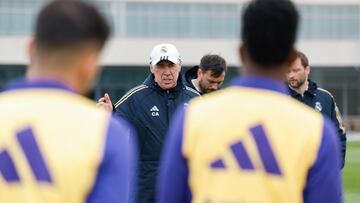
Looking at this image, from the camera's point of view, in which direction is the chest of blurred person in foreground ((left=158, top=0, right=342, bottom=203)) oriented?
away from the camera

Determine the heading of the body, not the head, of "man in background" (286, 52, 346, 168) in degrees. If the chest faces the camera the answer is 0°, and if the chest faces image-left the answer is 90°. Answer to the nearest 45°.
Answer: approximately 45°

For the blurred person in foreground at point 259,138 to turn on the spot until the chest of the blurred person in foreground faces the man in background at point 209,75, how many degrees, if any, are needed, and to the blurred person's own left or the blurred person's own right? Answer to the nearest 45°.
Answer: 0° — they already face them

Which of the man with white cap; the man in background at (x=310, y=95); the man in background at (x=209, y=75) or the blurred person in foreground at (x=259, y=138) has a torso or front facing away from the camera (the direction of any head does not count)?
the blurred person in foreground

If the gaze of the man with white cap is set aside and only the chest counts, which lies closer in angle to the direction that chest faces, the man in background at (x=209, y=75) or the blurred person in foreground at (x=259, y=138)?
the blurred person in foreground

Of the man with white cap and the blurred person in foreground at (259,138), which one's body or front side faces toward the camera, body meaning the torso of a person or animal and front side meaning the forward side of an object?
the man with white cap

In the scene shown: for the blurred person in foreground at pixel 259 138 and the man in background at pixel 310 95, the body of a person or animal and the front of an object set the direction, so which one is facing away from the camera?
the blurred person in foreground

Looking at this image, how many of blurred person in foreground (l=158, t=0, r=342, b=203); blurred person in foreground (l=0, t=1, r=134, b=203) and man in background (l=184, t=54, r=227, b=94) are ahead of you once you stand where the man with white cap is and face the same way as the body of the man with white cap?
2

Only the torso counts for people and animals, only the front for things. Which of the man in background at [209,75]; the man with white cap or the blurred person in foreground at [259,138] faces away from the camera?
the blurred person in foreground

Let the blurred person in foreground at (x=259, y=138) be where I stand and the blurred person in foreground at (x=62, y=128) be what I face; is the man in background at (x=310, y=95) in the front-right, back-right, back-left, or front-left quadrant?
back-right

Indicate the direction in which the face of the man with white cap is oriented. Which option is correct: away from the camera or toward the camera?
toward the camera

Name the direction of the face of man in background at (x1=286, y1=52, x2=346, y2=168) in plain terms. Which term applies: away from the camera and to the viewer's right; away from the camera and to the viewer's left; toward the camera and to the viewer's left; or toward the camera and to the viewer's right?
toward the camera and to the viewer's left

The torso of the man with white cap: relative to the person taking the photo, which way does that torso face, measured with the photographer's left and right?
facing the viewer

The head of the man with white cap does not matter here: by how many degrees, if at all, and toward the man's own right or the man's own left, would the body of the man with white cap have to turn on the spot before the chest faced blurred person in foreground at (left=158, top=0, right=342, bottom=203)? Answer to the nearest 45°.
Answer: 0° — they already face them

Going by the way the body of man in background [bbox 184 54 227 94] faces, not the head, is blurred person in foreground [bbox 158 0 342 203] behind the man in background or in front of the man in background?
in front

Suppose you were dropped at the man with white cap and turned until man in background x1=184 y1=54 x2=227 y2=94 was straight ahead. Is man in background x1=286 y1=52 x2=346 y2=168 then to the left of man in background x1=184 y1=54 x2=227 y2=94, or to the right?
right

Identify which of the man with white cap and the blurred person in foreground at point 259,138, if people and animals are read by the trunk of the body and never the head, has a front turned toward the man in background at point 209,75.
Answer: the blurred person in foreground

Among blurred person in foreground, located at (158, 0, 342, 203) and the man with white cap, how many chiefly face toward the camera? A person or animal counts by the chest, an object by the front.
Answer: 1
